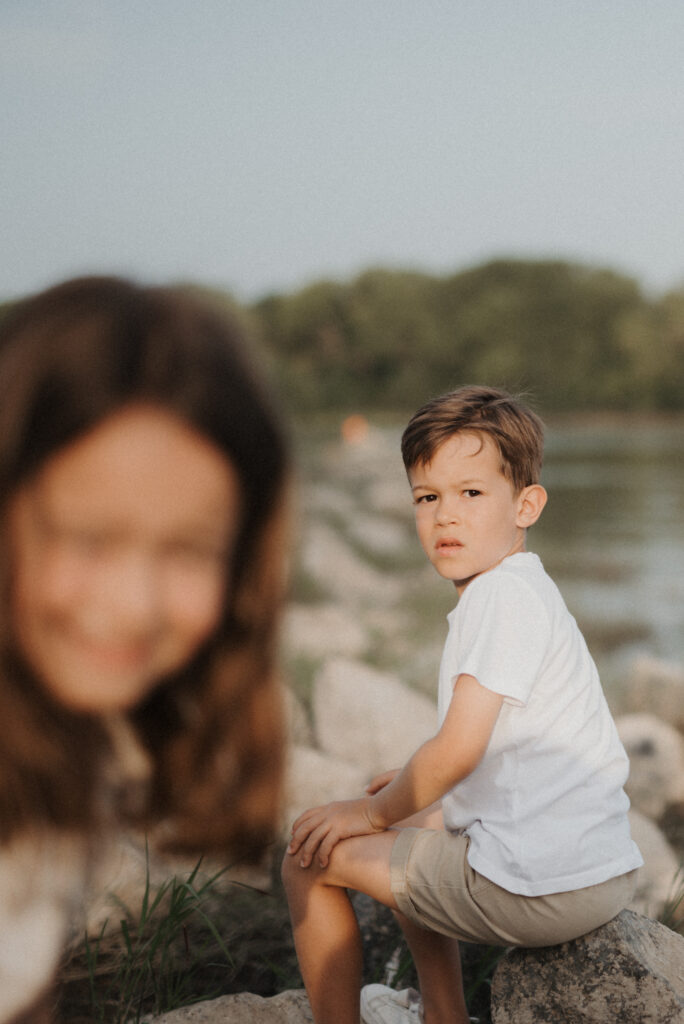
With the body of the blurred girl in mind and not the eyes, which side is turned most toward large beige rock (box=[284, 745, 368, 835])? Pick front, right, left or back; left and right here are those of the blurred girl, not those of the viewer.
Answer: back

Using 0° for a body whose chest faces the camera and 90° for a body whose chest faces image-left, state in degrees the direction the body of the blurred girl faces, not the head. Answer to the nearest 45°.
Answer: approximately 0°

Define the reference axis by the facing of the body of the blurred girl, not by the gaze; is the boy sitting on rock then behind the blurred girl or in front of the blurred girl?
behind

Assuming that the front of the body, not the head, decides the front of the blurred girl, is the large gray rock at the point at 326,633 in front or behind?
behind

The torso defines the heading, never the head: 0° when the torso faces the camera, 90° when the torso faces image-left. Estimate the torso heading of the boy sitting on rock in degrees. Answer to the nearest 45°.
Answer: approximately 90°

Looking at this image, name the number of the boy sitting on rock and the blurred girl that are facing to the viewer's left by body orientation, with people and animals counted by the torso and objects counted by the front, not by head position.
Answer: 1

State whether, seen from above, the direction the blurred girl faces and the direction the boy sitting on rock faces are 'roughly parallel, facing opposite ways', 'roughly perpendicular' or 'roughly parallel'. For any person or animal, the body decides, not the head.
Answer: roughly perpendicular
